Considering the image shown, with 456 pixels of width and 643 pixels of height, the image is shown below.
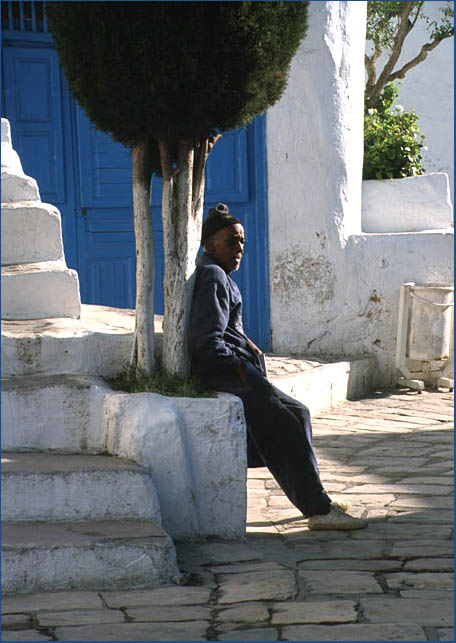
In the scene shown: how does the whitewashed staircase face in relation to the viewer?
toward the camera

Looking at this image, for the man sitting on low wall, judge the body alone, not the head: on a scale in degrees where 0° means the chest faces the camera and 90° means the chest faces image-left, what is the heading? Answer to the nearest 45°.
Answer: approximately 270°

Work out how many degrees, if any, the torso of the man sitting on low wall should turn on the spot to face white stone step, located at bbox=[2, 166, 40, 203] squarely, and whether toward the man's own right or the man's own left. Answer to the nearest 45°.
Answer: approximately 135° to the man's own left

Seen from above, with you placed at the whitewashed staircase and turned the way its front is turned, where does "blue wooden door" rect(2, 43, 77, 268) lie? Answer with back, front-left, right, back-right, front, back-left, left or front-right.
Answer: back

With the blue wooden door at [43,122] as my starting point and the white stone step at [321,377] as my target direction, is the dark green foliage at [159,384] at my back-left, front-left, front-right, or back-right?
front-right

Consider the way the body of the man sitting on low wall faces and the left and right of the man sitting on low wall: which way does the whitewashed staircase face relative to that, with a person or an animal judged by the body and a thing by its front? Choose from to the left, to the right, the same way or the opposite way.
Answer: to the right

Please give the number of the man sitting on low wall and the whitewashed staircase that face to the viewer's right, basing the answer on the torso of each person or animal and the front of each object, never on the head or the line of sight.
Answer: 1

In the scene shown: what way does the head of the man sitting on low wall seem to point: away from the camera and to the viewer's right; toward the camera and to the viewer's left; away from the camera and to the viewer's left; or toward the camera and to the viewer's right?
toward the camera and to the viewer's right

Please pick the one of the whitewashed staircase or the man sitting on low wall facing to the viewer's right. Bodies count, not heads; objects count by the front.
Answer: the man sitting on low wall

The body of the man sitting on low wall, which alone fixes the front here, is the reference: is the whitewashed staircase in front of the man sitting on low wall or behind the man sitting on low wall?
behind
